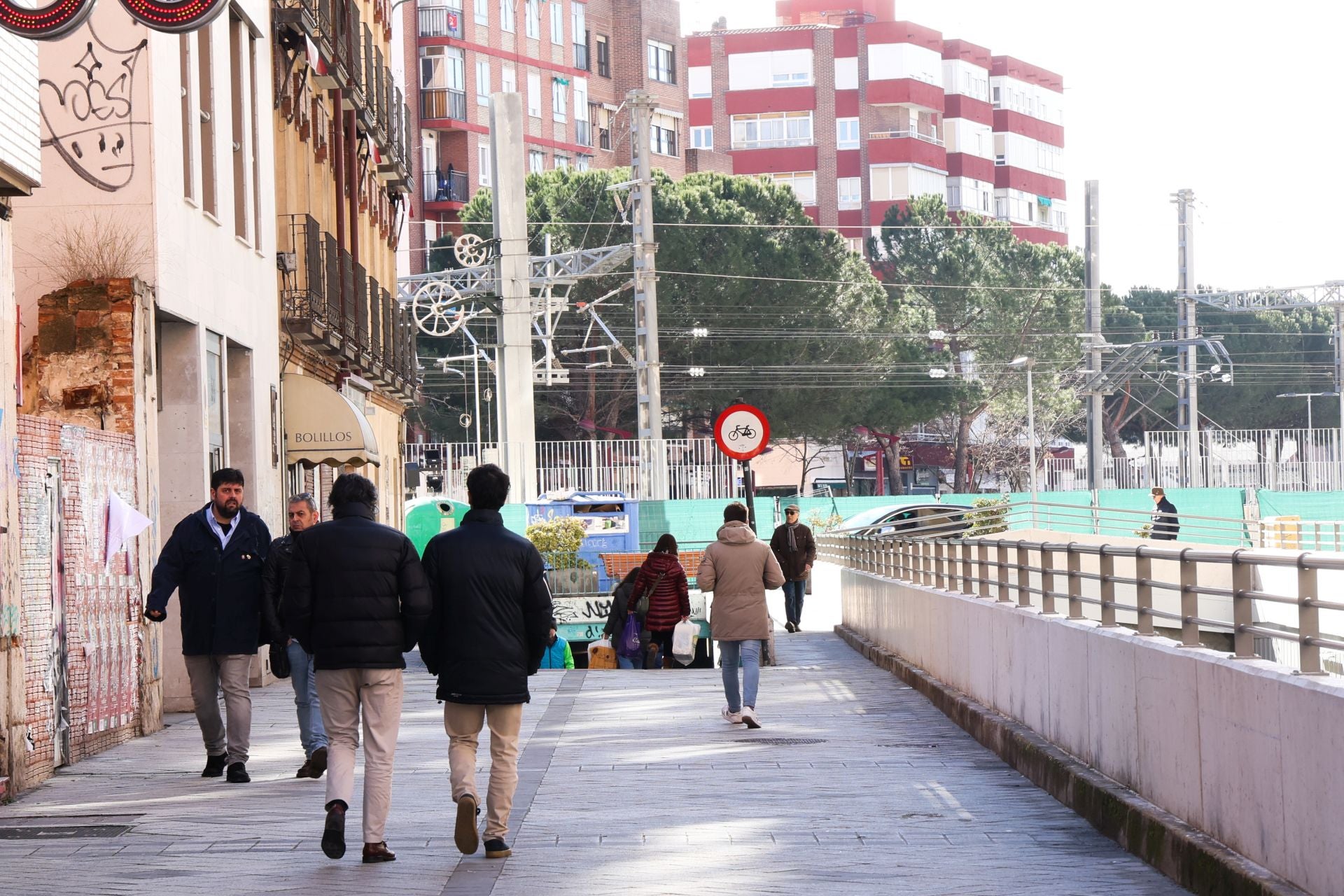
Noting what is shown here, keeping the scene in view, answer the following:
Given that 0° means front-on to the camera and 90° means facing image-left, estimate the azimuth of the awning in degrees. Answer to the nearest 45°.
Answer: approximately 270°

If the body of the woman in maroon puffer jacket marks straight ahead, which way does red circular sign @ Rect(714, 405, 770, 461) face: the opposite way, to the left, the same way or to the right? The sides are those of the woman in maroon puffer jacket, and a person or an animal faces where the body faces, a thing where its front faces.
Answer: the opposite way

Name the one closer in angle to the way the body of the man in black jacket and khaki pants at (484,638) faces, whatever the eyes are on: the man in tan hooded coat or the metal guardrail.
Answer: the man in tan hooded coat

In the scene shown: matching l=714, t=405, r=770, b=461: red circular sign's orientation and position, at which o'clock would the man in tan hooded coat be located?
The man in tan hooded coat is roughly at 12 o'clock from the red circular sign.

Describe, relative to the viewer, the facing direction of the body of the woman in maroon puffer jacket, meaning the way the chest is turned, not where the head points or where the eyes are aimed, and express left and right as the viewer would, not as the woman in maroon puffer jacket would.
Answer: facing away from the viewer

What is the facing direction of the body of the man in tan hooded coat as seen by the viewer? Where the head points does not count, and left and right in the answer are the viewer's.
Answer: facing away from the viewer

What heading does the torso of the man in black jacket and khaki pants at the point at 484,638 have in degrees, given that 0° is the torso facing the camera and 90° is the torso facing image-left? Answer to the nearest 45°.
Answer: approximately 180°

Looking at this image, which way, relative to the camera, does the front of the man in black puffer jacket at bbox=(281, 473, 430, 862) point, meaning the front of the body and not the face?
away from the camera

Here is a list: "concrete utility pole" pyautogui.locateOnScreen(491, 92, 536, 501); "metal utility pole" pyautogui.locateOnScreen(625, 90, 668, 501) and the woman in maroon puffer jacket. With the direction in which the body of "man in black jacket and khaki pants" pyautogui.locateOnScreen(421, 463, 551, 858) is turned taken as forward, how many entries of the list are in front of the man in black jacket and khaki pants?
3

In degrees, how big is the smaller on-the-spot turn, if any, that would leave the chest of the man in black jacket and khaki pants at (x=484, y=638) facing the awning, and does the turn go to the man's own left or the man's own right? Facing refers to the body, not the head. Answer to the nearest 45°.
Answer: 0° — they already face it
